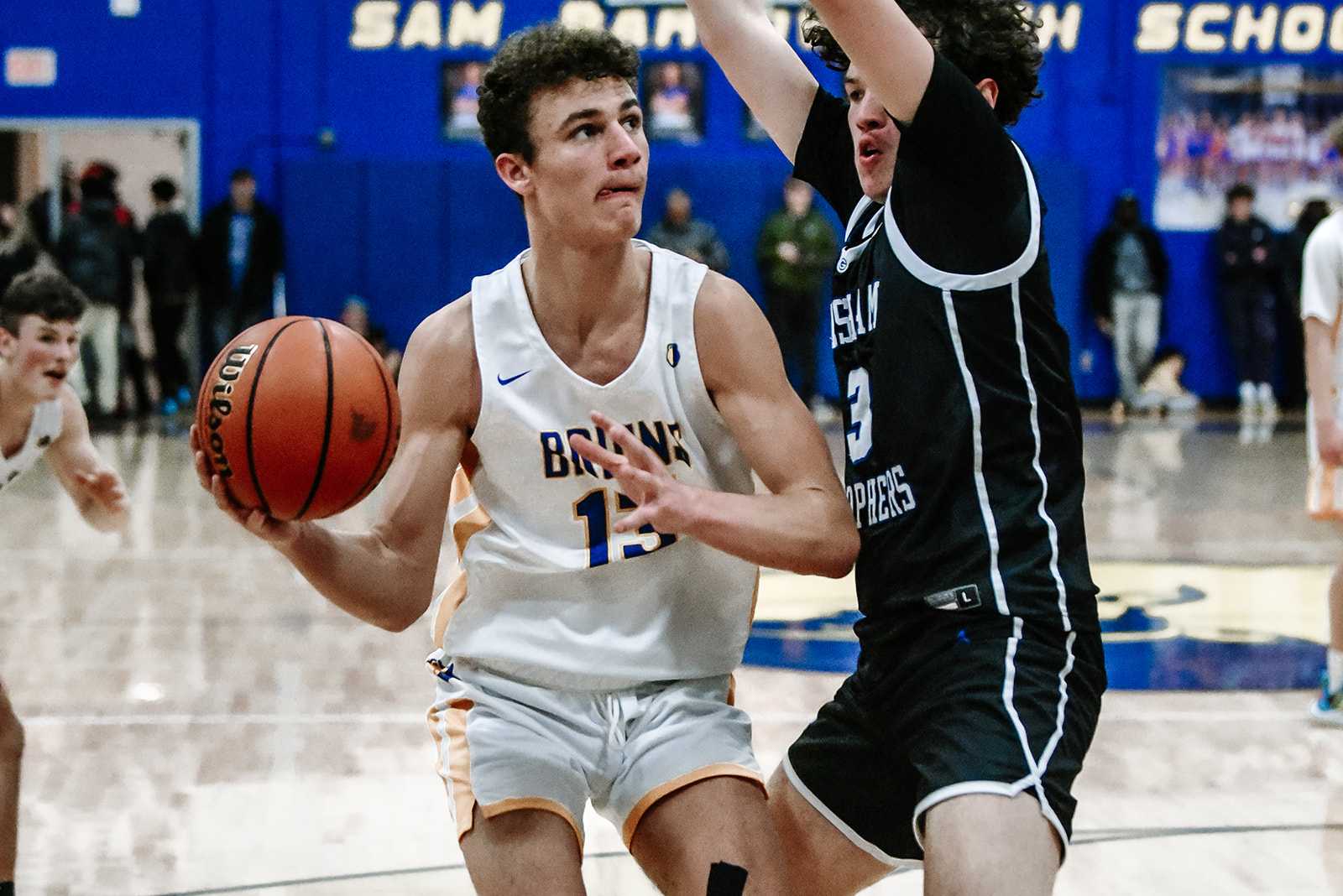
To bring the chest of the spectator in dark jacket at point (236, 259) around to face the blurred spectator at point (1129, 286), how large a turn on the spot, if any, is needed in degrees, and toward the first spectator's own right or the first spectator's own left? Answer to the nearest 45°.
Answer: approximately 90° to the first spectator's own left

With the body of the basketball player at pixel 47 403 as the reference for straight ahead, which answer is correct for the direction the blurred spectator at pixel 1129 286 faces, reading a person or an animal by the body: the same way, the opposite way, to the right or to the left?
to the right

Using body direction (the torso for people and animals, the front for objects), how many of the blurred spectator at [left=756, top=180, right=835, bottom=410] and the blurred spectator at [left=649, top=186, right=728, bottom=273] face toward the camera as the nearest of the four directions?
2

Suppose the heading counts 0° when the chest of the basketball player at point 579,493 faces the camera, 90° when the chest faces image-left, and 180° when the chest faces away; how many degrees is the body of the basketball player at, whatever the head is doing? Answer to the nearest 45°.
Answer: approximately 0°

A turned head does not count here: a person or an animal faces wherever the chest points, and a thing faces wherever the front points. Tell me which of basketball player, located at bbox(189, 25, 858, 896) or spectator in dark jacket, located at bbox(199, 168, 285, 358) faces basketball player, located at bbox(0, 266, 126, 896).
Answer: the spectator in dark jacket

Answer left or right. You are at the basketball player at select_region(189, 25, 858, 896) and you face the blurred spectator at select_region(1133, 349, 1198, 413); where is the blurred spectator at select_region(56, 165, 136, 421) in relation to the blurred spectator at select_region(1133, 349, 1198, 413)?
left

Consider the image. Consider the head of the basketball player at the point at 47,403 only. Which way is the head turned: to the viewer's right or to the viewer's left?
to the viewer's right

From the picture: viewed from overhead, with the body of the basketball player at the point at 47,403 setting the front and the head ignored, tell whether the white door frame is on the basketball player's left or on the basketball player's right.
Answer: on the basketball player's left

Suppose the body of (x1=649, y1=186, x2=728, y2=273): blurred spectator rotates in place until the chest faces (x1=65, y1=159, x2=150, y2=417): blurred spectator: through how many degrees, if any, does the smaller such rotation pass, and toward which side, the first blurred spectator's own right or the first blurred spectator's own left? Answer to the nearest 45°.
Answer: approximately 90° to the first blurred spectator's own right

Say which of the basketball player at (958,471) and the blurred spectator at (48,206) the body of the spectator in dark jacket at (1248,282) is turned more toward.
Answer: the basketball player

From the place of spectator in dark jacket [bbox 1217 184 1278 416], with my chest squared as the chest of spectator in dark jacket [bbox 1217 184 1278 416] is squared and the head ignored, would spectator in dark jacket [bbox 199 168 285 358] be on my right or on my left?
on my right

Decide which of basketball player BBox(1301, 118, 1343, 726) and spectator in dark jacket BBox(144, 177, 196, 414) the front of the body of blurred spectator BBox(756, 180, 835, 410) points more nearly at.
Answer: the basketball player

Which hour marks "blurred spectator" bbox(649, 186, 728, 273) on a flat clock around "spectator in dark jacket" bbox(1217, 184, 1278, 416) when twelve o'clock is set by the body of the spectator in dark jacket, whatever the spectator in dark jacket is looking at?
The blurred spectator is roughly at 2 o'clock from the spectator in dark jacket.
